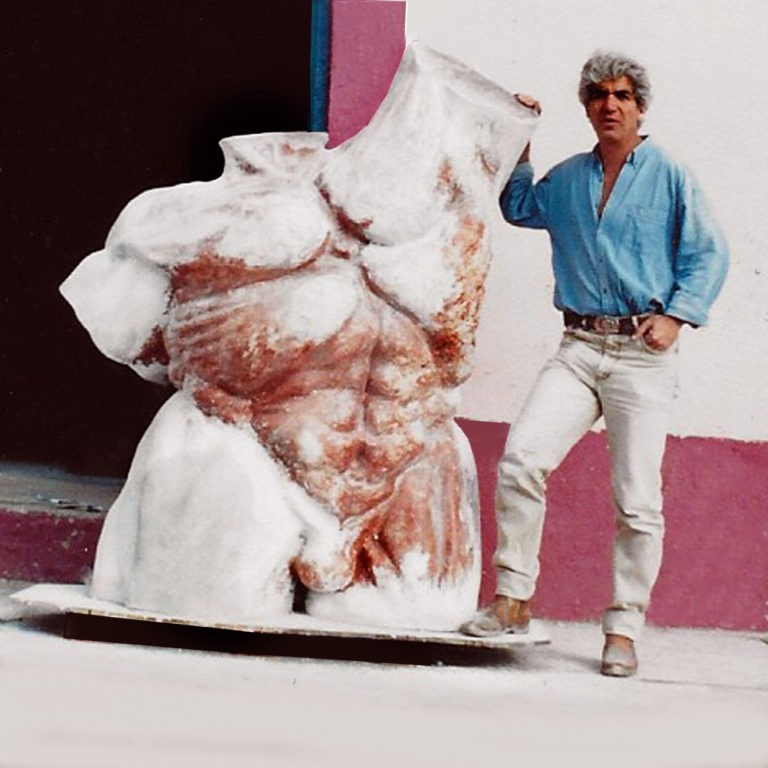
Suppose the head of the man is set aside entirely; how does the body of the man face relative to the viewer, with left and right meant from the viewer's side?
facing the viewer

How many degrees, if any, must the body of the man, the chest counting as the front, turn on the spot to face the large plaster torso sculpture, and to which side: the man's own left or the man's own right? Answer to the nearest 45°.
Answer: approximately 90° to the man's own right
